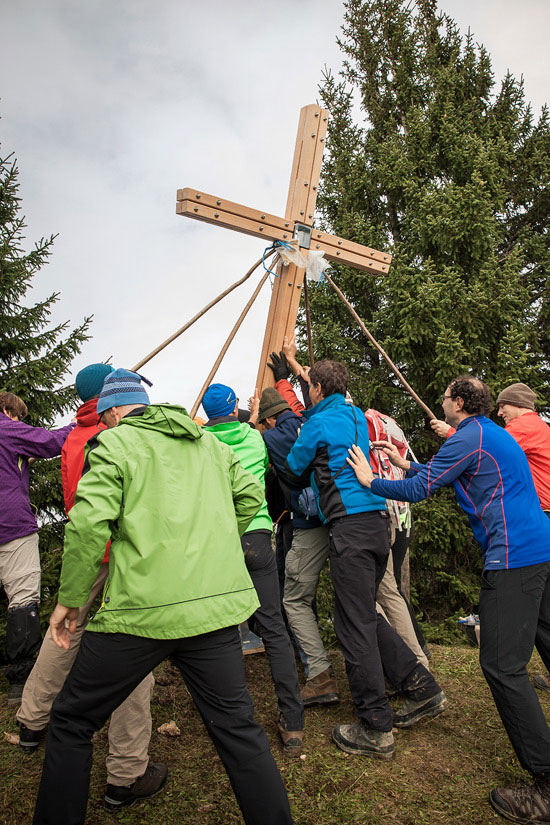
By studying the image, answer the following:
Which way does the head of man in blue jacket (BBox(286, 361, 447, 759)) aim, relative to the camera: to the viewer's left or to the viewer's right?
to the viewer's left

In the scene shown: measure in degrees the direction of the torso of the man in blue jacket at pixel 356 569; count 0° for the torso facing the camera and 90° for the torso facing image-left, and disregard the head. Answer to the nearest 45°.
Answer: approximately 90°

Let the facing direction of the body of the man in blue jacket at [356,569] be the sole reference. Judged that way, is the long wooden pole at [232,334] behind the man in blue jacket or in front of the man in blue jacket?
in front

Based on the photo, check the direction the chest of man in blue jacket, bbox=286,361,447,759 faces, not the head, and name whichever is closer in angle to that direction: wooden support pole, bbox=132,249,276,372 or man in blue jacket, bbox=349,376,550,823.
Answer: the wooden support pole

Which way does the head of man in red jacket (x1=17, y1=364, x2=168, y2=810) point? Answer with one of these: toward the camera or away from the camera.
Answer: away from the camera

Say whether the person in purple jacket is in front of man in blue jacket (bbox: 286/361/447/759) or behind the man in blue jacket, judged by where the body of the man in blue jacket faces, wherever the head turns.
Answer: in front
